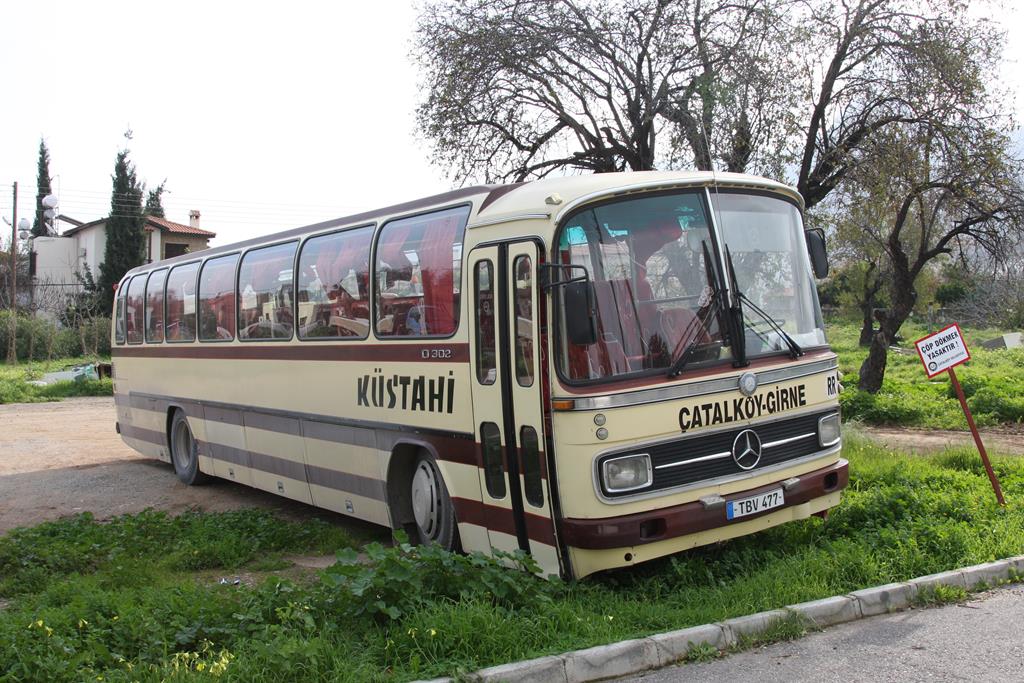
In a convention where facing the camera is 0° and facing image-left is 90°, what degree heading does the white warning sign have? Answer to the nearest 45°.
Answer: approximately 0°

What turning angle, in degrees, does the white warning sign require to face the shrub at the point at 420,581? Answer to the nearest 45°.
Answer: approximately 45° to its right

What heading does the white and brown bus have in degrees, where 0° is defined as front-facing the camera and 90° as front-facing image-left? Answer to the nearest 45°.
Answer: approximately 315°

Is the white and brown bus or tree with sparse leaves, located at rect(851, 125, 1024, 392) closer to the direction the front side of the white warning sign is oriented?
the white and brown bus

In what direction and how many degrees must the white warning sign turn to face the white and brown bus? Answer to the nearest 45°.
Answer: approximately 45° to its right

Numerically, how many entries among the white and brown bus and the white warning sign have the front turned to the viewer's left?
0

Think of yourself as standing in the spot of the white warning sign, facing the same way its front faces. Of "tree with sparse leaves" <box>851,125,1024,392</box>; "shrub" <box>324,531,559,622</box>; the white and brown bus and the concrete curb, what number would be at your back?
1
